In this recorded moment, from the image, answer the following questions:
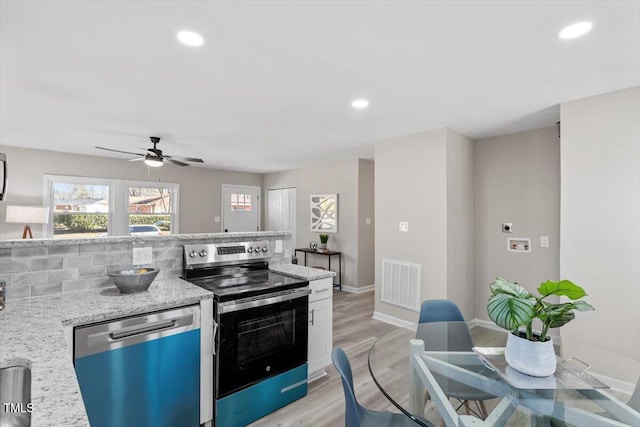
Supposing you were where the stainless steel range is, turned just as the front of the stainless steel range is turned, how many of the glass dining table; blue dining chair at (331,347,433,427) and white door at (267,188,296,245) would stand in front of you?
2

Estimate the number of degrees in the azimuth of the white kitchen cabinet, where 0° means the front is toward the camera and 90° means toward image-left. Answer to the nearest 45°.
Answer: approximately 315°

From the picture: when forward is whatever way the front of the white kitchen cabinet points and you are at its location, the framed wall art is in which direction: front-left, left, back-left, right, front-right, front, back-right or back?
back-left

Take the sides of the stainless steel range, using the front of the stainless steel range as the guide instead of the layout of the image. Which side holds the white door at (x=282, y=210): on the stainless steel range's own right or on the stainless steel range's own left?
on the stainless steel range's own left

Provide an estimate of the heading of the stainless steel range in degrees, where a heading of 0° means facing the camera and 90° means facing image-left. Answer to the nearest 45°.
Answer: approximately 315°

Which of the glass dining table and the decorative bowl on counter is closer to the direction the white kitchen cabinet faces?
the glass dining table

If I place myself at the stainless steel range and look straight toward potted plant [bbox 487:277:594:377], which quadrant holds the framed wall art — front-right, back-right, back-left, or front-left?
back-left

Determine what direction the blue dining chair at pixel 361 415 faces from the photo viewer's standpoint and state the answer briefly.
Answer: facing to the right of the viewer

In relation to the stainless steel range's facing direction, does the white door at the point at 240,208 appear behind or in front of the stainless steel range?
behind

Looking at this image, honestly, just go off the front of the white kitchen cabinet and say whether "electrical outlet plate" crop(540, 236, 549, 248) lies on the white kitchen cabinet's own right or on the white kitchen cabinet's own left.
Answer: on the white kitchen cabinet's own left
